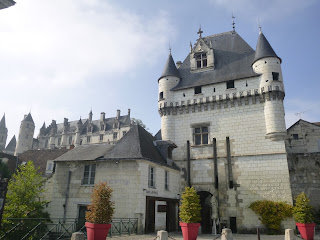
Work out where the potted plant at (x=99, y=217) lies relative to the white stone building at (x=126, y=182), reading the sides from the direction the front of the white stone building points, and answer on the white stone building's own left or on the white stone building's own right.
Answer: on the white stone building's own right

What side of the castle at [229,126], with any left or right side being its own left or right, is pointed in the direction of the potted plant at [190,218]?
front

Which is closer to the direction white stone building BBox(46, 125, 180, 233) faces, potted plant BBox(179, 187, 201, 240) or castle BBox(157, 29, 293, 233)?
the potted plant

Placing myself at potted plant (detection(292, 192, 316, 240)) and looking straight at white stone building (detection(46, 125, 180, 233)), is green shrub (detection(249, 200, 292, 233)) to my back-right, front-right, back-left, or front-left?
front-right

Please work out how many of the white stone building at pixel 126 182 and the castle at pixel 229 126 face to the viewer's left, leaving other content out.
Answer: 0

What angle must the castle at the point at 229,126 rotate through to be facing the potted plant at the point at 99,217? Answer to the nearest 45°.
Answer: approximately 45° to its right

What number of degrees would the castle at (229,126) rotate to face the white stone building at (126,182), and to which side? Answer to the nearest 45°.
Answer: approximately 45° to its right

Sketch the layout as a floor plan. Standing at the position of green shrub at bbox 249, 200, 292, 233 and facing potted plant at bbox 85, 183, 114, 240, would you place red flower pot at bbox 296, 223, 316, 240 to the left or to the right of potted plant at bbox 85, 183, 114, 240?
left

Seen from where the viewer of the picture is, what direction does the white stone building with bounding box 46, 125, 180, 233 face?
facing the viewer and to the right of the viewer

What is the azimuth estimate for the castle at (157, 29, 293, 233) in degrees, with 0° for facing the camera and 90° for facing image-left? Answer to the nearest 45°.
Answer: approximately 0°

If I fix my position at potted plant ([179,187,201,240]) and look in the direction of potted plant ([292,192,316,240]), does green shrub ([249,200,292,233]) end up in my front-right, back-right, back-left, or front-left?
front-left
